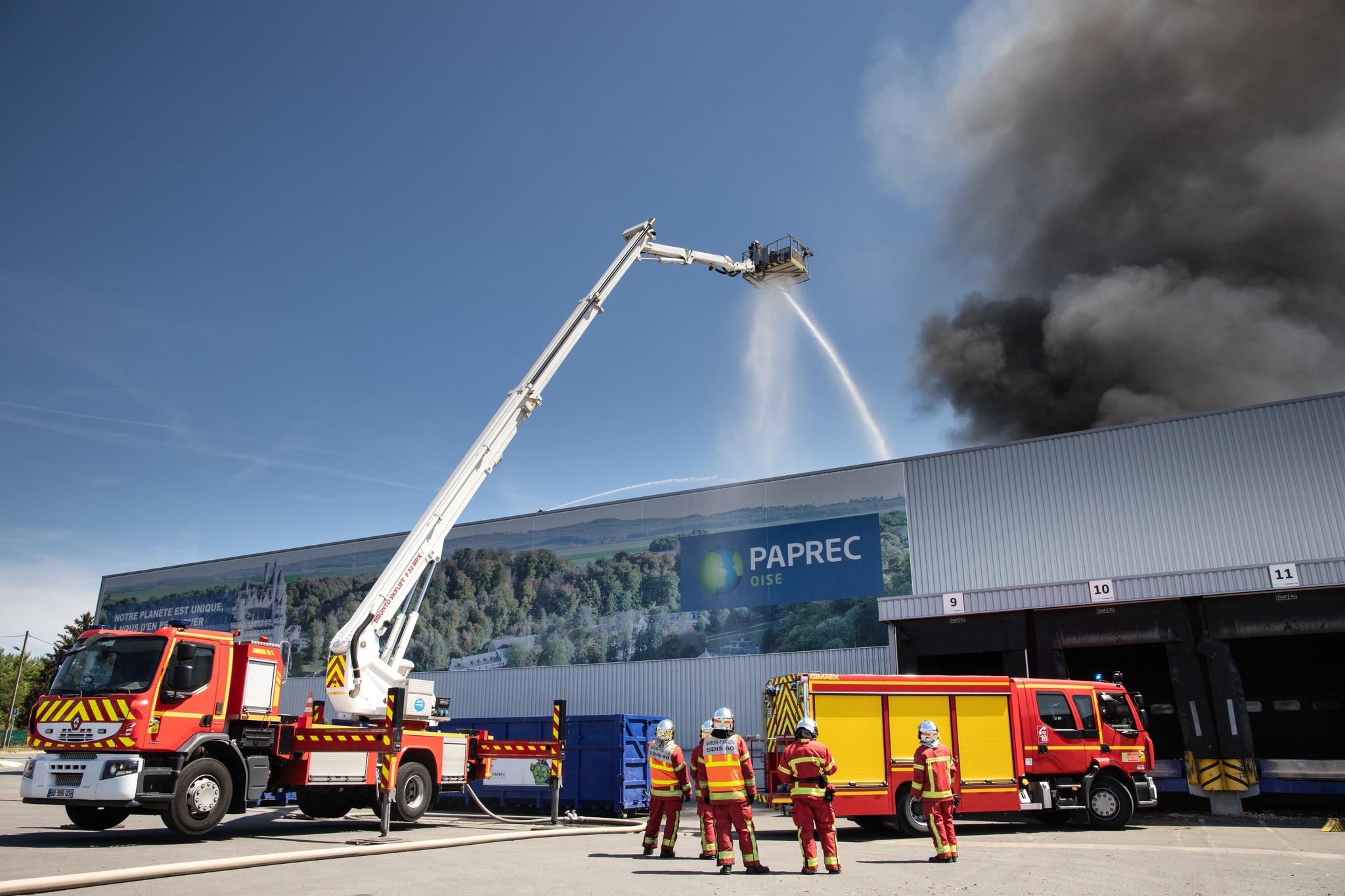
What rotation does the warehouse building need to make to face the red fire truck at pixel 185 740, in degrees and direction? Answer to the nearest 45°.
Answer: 0° — it already faces it

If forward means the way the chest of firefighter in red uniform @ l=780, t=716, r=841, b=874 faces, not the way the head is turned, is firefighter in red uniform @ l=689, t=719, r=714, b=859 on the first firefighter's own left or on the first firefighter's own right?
on the first firefighter's own left

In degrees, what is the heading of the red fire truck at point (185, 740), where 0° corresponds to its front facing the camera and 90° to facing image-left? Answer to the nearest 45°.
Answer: approximately 45°

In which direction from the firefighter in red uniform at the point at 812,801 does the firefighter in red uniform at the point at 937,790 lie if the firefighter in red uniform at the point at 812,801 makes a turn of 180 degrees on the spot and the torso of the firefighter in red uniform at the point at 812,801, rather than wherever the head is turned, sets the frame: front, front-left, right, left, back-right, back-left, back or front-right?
back-left

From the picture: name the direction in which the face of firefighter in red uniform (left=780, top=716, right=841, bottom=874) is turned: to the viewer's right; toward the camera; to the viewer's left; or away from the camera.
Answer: away from the camera

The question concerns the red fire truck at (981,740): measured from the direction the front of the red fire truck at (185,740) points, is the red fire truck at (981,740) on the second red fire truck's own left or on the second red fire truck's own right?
on the second red fire truck's own left

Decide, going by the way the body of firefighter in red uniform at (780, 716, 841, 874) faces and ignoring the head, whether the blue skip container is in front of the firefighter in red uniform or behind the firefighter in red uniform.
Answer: in front

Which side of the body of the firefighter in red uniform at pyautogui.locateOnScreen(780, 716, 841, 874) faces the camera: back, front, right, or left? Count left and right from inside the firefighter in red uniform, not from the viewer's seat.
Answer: back

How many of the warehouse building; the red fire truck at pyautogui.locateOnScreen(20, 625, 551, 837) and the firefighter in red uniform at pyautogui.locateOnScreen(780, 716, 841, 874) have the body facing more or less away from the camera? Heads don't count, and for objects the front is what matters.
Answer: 1

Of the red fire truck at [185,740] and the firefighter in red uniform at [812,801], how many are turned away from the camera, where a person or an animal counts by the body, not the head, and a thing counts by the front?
1

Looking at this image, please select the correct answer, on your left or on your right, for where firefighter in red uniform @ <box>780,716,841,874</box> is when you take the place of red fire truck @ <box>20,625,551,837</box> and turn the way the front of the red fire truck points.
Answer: on your left

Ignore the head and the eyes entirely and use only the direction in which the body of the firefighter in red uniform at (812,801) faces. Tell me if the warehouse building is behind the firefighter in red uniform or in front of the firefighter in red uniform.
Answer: in front

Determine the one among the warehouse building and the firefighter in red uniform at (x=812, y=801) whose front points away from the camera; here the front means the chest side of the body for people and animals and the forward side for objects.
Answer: the firefighter in red uniform

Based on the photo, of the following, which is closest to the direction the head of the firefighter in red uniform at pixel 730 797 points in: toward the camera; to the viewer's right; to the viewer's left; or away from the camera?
away from the camera
